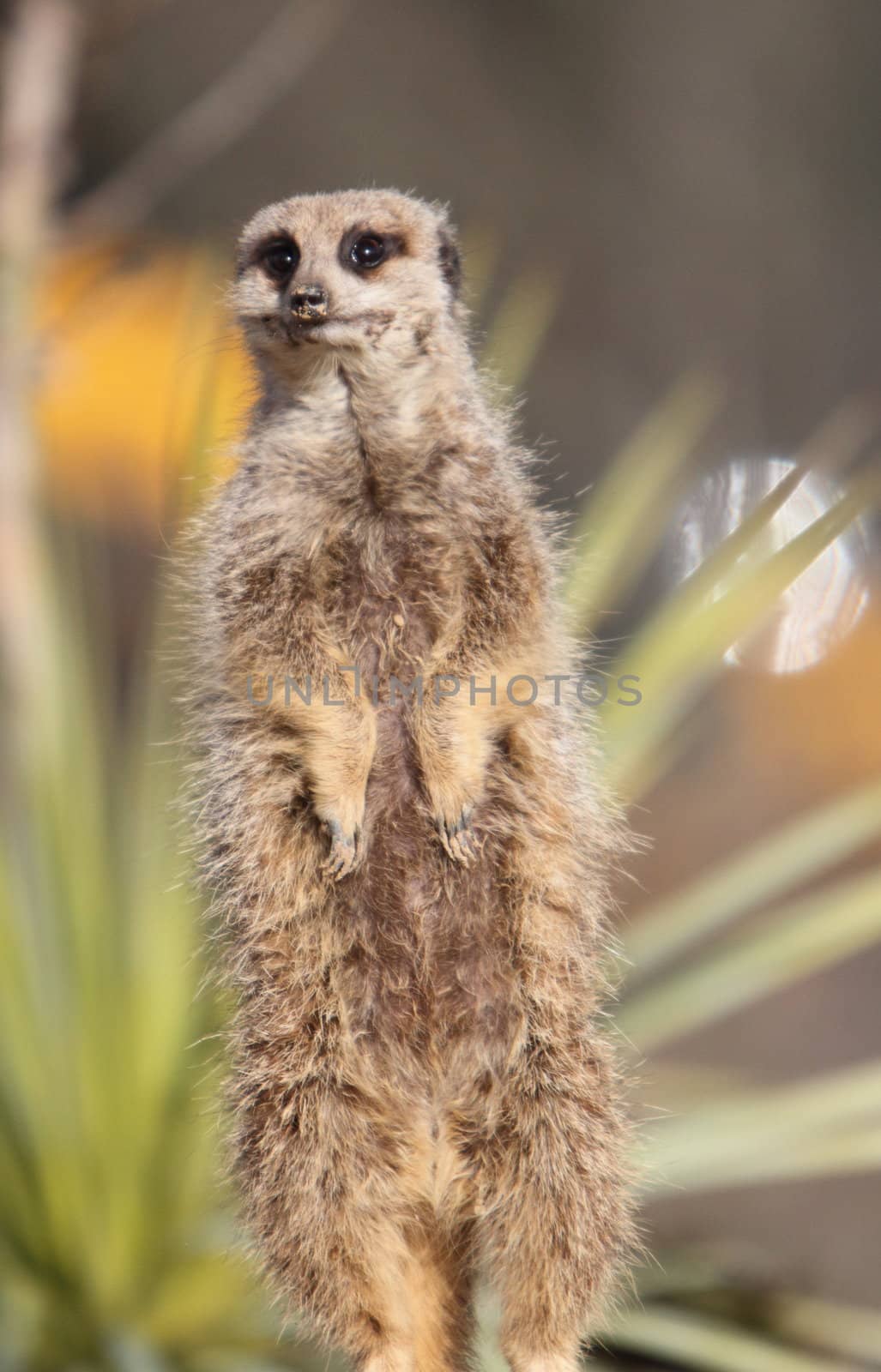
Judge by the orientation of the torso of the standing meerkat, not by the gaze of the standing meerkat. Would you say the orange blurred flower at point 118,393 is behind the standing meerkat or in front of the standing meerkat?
behind

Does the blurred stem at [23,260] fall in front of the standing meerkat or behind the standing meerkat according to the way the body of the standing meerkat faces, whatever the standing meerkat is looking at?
behind

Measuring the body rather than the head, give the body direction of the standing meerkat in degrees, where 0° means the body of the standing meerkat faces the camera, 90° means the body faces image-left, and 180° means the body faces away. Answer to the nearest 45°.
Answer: approximately 0°

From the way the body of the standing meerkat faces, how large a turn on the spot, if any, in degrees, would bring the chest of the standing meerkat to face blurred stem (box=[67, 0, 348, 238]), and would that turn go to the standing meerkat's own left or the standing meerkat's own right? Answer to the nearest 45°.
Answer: approximately 180°

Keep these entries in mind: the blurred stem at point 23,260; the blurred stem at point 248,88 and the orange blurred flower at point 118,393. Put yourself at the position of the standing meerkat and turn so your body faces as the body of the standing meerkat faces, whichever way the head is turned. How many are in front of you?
0
